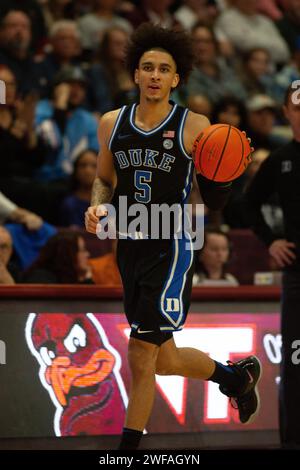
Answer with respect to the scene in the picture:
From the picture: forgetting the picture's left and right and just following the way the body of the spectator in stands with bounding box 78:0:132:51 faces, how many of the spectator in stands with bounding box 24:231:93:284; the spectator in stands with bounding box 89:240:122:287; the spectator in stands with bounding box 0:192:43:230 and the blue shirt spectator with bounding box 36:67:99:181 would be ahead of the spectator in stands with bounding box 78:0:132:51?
4

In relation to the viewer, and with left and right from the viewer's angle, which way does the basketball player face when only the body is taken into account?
facing the viewer and to the left of the viewer

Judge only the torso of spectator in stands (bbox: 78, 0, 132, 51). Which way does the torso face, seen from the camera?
toward the camera

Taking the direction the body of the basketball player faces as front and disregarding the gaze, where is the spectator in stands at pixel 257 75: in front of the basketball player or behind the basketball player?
behind

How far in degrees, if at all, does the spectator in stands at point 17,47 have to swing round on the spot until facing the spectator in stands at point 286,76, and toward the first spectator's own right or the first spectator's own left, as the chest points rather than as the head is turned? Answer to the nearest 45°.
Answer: approximately 135° to the first spectator's own left

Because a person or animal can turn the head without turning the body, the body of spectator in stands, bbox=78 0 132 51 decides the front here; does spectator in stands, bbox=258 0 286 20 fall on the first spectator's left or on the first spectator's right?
on the first spectator's left

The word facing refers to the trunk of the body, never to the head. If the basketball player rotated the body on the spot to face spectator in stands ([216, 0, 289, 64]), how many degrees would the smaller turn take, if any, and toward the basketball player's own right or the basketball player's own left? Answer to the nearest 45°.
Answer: approximately 135° to the basketball player's own right

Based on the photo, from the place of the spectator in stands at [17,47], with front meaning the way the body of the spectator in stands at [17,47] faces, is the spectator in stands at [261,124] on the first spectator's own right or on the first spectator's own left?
on the first spectator's own left

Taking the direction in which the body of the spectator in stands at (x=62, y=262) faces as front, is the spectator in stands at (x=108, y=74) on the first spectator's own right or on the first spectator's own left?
on the first spectator's own left
